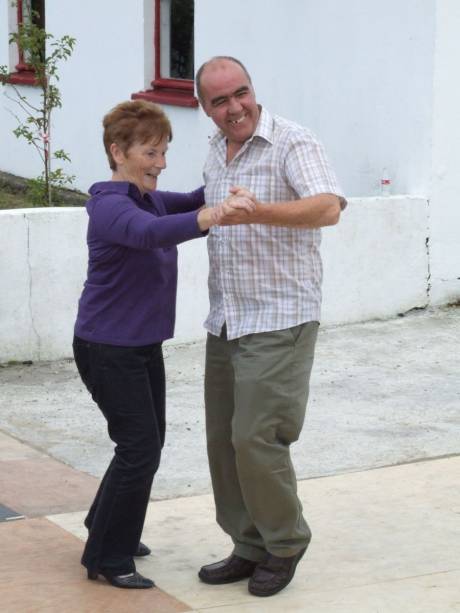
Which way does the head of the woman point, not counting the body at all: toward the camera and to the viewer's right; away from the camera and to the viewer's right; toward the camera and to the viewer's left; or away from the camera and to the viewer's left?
toward the camera and to the viewer's right

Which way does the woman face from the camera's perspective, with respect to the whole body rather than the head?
to the viewer's right

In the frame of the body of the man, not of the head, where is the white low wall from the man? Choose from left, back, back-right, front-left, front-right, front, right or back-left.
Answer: back-right

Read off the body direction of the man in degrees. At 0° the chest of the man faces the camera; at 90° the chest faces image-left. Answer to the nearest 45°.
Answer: approximately 45°

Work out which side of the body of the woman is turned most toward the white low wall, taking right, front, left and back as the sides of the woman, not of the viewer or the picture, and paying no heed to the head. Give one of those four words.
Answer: left

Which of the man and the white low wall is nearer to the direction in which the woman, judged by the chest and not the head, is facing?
the man

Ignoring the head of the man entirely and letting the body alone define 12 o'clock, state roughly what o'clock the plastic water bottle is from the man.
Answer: The plastic water bottle is roughly at 5 o'clock from the man.

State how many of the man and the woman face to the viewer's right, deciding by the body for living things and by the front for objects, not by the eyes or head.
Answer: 1
